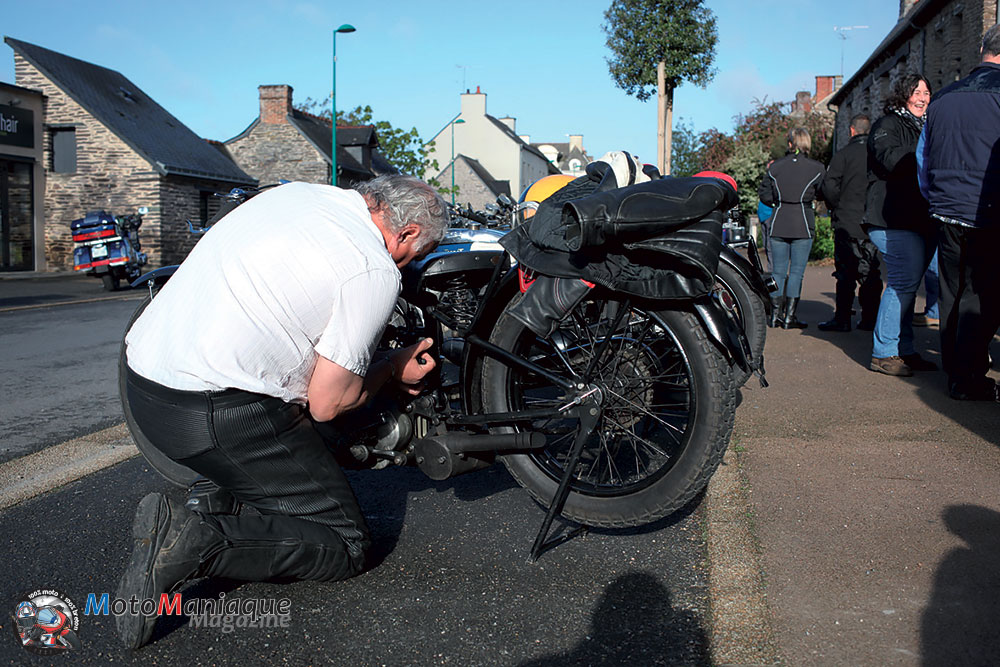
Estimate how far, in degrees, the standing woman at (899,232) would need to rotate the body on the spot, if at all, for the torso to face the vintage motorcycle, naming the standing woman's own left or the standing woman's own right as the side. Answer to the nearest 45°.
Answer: approximately 90° to the standing woman's own right

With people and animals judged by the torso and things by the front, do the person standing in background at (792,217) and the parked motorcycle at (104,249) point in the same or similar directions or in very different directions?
same or similar directions

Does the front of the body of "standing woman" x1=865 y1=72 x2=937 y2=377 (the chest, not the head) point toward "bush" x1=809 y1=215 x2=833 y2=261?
no

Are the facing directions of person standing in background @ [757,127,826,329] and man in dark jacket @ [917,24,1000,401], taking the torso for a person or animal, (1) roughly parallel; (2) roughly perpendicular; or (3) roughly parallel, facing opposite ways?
roughly parallel

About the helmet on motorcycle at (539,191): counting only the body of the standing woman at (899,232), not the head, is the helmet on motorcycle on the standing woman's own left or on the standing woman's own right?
on the standing woman's own right

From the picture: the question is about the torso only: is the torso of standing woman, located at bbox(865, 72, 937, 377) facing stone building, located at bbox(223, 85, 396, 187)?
no

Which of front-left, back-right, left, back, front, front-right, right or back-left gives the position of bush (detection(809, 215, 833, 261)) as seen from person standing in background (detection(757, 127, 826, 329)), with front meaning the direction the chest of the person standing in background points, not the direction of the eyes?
front

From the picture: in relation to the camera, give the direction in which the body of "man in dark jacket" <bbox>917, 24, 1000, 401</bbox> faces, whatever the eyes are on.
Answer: away from the camera

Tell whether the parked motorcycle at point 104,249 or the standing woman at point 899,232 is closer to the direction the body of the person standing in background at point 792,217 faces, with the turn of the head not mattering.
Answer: the parked motorcycle

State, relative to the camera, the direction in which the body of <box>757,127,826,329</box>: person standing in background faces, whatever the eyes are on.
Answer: away from the camera
